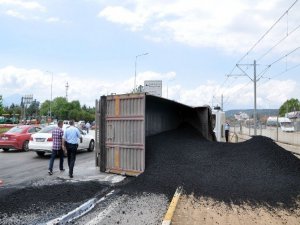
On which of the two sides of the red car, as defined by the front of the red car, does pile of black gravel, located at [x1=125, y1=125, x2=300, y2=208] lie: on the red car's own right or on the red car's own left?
on the red car's own right

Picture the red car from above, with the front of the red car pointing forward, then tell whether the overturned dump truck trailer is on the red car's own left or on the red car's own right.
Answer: on the red car's own right
